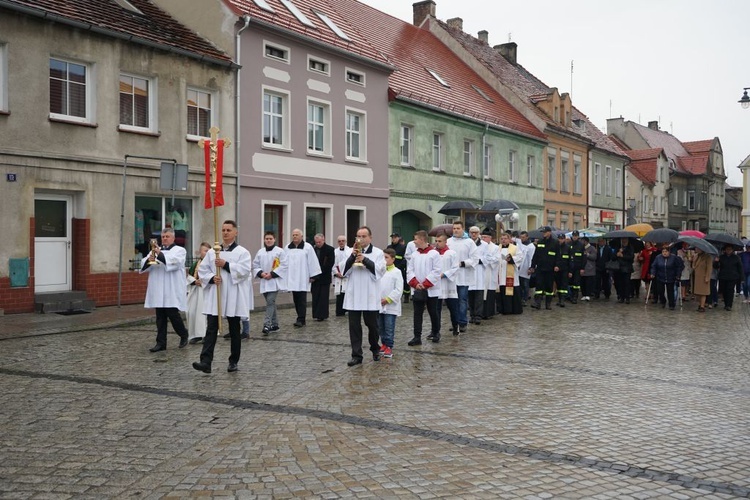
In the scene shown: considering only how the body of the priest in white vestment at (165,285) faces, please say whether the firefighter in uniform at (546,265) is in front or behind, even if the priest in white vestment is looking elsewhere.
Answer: behind

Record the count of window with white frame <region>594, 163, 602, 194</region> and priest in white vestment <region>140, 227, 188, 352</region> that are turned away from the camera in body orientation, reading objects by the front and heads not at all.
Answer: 0

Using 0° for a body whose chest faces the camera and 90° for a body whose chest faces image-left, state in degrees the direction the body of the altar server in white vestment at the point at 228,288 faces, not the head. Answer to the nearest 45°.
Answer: approximately 45°

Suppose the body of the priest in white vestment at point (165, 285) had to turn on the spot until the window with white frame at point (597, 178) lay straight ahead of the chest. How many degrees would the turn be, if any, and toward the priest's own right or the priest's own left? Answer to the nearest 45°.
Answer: approximately 180°

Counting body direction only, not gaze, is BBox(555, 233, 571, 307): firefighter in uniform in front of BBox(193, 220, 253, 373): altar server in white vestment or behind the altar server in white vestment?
behind

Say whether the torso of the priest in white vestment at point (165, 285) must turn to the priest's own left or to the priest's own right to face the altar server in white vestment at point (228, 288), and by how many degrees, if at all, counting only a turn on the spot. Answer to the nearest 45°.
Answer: approximately 45° to the priest's own left

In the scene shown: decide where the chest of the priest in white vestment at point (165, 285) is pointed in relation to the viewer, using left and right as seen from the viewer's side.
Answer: facing the viewer and to the left of the viewer

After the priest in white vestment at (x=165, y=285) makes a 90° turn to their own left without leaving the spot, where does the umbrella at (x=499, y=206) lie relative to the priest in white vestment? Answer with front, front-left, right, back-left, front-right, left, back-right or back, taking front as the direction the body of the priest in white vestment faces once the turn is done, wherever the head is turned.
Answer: left

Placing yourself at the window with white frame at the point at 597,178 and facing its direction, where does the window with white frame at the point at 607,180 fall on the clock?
the window with white frame at the point at 607,180 is roughly at 8 o'clock from the window with white frame at the point at 597,178.

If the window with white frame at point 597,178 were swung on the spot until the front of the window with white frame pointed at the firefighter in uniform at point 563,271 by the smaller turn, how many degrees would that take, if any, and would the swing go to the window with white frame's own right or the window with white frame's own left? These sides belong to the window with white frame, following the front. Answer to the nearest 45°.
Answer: approximately 45° to the window with white frame's own right

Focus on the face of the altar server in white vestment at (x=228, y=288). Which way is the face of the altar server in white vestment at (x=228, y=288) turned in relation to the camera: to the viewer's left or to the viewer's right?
to the viewer's left
